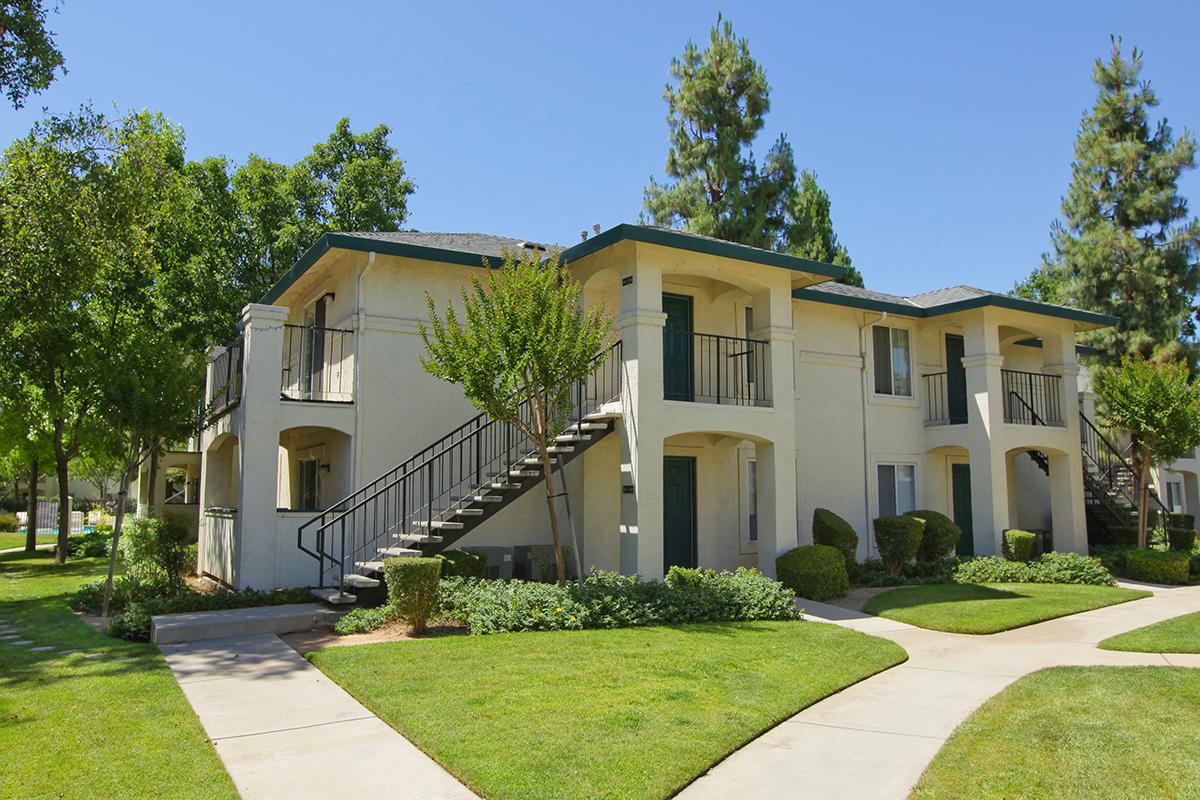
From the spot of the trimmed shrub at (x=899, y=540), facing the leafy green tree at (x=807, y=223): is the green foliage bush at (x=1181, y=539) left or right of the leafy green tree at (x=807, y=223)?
right

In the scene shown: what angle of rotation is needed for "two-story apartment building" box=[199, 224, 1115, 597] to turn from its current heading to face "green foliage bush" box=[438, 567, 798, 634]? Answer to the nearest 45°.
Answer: approximately 45° to its right

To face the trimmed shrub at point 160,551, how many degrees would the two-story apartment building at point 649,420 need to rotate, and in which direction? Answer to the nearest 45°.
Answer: approximately 135° to its right

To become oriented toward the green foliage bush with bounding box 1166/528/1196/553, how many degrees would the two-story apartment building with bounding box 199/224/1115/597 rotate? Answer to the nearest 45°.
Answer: approximately 90° to its left

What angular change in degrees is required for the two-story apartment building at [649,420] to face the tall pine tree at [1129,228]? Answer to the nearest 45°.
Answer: approximately 90° to its left

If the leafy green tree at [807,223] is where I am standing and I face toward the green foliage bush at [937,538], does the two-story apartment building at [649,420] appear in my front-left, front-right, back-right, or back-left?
front-right

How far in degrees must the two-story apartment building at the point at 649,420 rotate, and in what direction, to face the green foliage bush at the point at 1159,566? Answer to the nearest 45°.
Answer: approximately 45° to its left

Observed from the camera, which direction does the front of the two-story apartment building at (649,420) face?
facing the viewer and to the right of the viewer

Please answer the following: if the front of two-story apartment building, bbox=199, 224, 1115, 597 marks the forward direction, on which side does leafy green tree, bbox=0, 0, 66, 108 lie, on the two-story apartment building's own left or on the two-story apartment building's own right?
on the two-story apartment building's own right

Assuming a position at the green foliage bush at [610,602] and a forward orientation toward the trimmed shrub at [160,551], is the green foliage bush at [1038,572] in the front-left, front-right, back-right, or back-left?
back-right

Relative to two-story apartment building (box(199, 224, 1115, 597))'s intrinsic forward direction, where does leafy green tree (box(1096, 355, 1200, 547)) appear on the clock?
The leafy green tree is roughly at 10 o'clock from the two-story apartment building.
